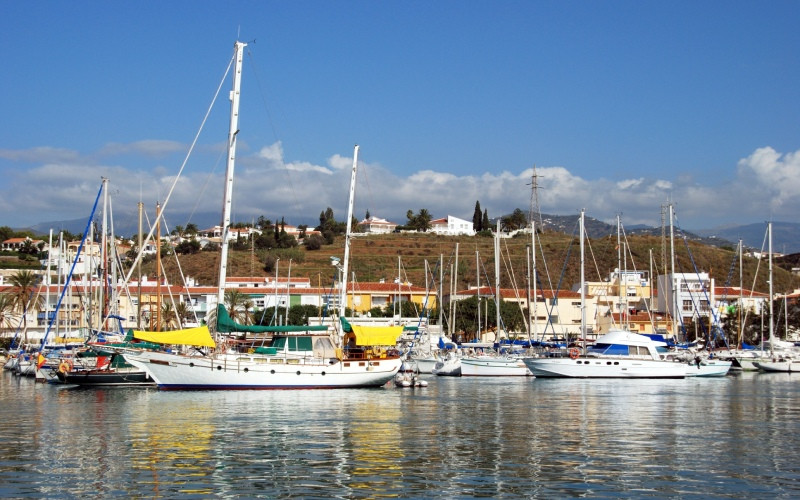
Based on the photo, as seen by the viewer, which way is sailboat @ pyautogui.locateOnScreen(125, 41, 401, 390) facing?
to the viewer's left
